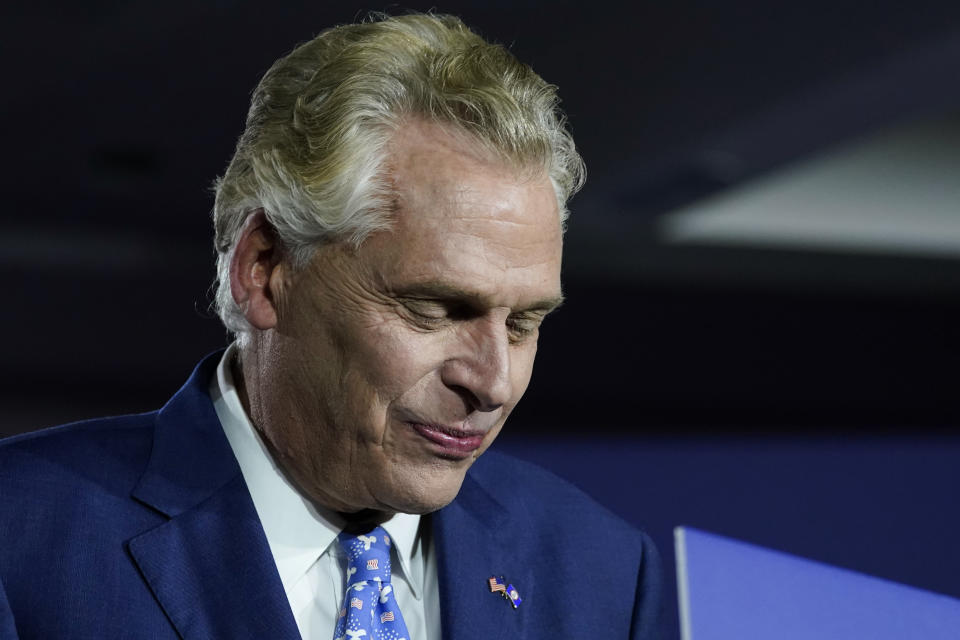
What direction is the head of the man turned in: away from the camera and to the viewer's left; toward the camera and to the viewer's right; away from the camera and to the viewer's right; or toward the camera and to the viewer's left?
toward the camera and to the viewer's right

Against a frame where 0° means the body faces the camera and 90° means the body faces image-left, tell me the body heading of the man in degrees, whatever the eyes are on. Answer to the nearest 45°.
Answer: approximately 315°

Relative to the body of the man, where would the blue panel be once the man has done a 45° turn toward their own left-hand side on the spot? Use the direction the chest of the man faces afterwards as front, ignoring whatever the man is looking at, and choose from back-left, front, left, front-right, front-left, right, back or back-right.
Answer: front
